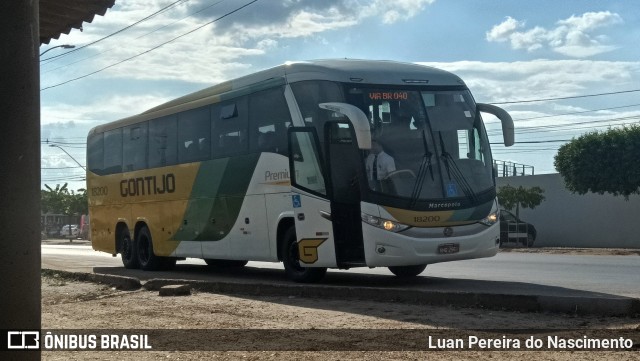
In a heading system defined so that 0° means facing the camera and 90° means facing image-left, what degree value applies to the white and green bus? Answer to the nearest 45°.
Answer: approximately 315°

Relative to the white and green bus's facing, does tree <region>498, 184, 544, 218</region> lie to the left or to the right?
on its left

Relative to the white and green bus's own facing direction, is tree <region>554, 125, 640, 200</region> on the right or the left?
on its left
